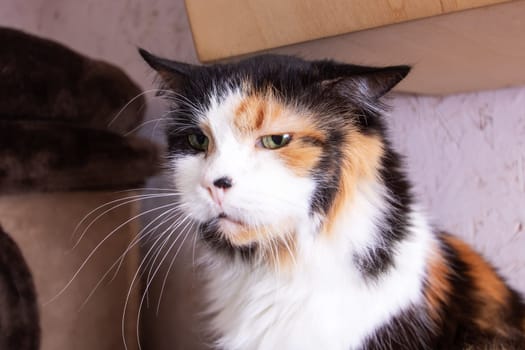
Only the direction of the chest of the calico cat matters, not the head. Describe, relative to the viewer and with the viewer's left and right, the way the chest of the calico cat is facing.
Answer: facing the viewer and to the left of the viewer

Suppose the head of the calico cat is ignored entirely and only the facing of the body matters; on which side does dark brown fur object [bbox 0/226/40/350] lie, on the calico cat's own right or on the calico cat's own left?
on the calico cat's own right

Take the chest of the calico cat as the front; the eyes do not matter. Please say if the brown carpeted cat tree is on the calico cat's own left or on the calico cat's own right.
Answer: on the calico cat's own right

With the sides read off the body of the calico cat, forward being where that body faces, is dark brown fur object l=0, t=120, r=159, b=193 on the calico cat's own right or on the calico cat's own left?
on the calico cat's own right
